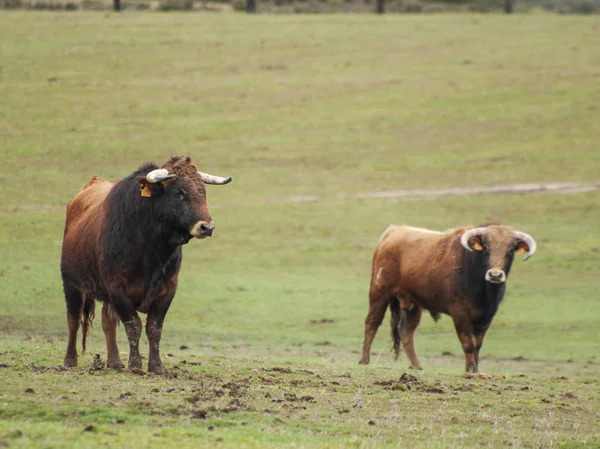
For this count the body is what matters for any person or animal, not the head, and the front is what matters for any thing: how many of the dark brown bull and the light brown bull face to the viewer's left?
0

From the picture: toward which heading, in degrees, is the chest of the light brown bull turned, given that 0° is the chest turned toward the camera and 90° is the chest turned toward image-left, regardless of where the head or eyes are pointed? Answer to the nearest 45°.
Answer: approximately 315°

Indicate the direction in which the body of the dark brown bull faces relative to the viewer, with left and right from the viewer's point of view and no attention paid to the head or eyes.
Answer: facing the viewer and to the right of the viewer

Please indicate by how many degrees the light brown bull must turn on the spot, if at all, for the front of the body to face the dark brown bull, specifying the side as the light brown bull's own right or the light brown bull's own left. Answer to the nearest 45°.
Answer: approximately 90° to the light brown bull's own right

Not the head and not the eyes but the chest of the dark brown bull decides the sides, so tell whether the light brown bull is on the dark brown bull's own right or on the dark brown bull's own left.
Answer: on the dark brown bull's own left
